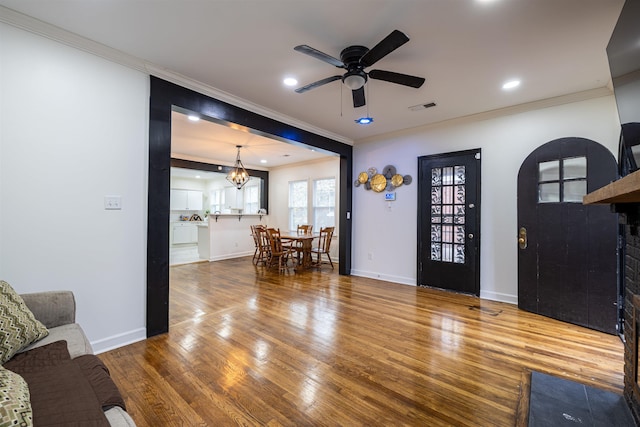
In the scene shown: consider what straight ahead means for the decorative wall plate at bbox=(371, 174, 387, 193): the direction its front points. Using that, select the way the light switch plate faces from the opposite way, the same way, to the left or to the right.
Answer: to the left

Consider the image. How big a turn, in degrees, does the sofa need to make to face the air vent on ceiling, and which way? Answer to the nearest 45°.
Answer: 0° — it already faces it

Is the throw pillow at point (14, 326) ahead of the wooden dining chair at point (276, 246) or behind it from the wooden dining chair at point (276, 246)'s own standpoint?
behind

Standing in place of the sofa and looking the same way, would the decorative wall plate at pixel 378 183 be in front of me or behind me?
in front

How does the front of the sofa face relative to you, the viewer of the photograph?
facing to the right of the viewer

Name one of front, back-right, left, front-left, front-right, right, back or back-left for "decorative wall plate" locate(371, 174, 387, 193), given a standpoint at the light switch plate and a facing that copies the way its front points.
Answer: left

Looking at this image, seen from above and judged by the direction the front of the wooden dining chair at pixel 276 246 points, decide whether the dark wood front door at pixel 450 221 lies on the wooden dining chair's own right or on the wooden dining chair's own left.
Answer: on the wooden dining chair's own right

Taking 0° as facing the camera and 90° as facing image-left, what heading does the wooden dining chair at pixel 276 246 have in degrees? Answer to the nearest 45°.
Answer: approximately 225°

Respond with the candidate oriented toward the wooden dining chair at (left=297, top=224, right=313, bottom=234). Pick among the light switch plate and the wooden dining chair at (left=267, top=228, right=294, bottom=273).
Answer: the wooden dining chair at (left=267, top=228, right=294, bottom=273)

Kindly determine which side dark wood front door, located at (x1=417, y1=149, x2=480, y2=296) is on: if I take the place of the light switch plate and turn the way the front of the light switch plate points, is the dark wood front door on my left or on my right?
on my left

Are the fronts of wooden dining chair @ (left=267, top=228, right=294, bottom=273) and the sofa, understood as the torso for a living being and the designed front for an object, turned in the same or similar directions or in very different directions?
same or similar directions

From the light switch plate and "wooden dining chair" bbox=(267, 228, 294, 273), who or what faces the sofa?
the light switch plate

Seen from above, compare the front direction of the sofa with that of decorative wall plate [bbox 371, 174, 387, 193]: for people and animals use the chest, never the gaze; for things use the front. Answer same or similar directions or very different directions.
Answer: very different directions

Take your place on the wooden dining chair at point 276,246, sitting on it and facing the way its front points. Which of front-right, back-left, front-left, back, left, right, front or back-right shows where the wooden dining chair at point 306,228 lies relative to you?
front

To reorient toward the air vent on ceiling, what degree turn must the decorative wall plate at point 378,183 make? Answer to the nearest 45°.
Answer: approximately 90° to its left

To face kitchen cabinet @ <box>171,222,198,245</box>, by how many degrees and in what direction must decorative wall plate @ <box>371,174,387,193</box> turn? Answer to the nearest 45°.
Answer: approximately 90° to its right
